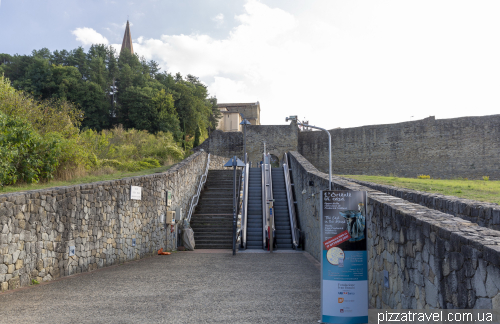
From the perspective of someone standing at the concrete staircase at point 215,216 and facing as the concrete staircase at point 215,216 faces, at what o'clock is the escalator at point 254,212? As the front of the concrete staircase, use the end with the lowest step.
the escalator at point 254,212 is roughly at 9 o'clock from the concrete staircase at point 215,216.

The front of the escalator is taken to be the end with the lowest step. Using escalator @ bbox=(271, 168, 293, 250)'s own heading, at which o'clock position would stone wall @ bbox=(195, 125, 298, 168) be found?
The stone wall is roughly at 6 o'clock from the escalator.

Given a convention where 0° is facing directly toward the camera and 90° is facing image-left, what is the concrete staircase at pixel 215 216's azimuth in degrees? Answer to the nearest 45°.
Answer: approximately 0°

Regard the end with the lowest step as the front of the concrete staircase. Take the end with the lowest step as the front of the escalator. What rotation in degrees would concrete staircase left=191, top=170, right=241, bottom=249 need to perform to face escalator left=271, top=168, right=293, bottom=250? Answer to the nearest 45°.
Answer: approximately 90° to its left

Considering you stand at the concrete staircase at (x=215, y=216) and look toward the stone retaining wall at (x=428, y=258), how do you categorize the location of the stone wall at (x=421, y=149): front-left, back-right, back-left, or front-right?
back-left

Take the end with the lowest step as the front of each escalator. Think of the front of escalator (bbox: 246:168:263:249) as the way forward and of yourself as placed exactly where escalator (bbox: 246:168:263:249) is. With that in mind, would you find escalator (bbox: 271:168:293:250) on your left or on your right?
on your left

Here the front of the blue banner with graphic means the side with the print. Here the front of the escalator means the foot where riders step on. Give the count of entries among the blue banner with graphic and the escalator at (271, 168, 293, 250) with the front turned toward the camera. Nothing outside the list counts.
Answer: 2
